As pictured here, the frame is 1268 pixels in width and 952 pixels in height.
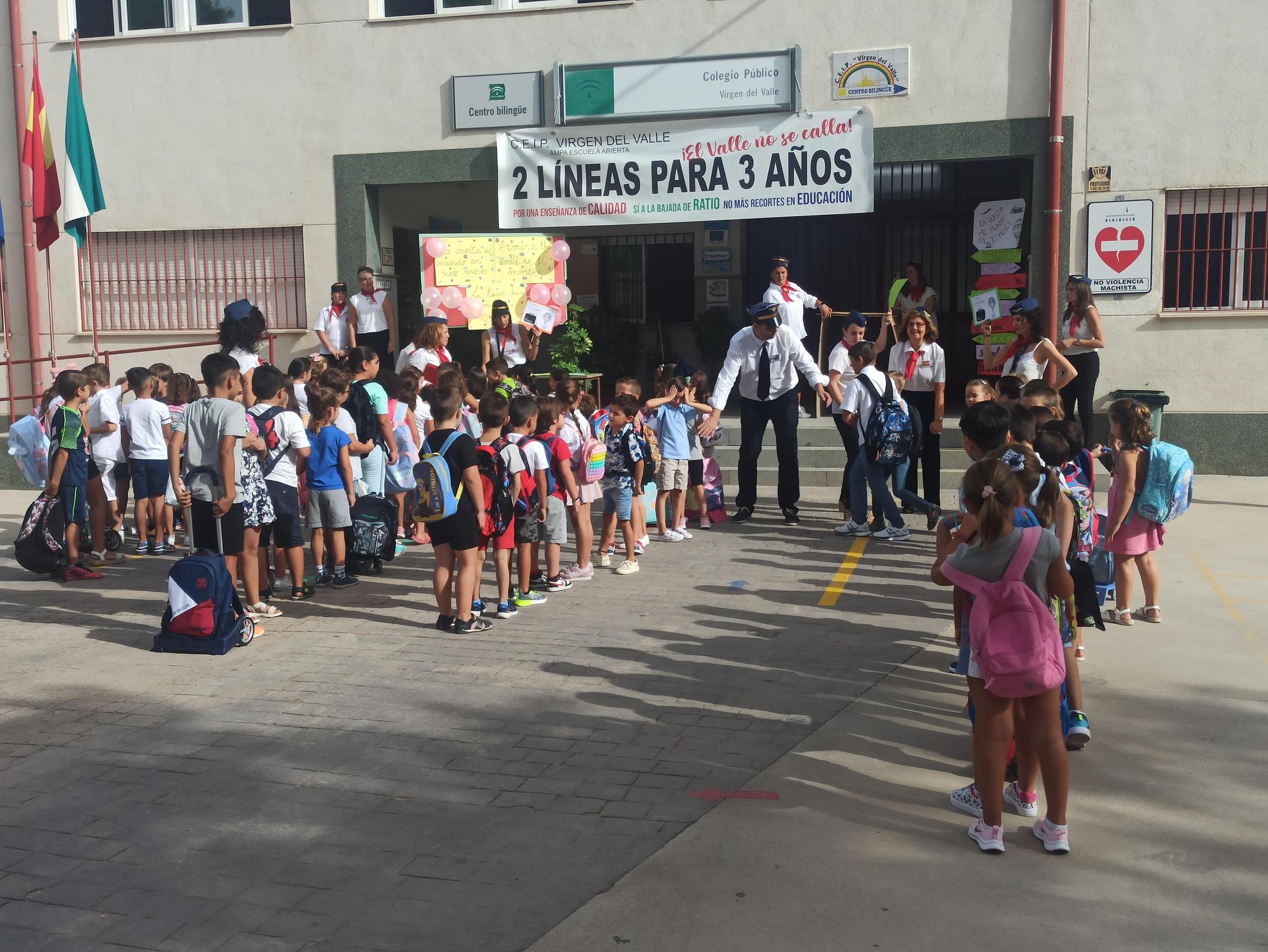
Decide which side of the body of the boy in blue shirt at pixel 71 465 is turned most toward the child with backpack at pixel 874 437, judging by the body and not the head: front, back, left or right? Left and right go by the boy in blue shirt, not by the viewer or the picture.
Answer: front

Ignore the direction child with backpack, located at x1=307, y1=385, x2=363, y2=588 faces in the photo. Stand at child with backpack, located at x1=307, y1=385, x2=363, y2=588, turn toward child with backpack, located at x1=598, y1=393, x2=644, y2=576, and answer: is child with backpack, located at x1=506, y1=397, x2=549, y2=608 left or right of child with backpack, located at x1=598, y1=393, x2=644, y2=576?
right

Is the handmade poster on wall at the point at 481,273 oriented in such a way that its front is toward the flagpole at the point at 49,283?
no

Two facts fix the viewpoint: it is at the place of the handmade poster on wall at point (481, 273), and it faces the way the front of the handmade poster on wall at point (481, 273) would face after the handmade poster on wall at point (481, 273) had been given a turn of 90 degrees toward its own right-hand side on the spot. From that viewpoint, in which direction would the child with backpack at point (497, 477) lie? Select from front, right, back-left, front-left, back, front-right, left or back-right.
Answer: left

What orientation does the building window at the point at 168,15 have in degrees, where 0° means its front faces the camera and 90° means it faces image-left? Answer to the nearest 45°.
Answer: approximately 0°

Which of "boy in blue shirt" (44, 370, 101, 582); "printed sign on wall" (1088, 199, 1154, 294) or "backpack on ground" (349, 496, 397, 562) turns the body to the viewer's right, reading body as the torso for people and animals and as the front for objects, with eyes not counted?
the boy in blue shirt

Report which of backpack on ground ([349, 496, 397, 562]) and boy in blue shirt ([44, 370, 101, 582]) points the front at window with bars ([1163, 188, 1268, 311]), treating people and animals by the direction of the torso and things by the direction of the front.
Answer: the boy in blue shirt

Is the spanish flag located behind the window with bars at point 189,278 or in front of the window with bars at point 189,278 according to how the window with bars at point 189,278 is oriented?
in front

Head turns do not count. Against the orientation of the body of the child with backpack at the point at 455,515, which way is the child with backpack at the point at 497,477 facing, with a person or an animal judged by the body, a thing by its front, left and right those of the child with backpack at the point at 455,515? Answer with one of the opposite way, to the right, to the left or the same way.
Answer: the same way

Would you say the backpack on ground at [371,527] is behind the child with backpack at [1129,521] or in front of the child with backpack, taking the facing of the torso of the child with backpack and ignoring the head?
in front

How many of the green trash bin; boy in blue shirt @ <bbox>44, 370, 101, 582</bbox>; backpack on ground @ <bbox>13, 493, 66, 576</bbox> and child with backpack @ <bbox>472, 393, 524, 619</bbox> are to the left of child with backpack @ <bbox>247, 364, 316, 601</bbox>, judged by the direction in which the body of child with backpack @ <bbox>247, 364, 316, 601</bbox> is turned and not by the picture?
2

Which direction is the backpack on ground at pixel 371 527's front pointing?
toward the camera

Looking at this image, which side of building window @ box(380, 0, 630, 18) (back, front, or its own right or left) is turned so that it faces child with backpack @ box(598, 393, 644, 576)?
front

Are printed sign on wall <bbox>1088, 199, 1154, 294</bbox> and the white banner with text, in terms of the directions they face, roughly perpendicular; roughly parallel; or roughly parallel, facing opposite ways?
roughly parallel

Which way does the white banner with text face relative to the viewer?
toward the camera

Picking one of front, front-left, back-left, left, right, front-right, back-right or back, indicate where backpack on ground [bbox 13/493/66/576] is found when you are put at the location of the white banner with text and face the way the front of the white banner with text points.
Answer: front-right

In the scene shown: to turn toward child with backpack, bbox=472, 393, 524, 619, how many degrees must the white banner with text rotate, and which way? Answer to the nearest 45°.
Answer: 0° — it already faces them

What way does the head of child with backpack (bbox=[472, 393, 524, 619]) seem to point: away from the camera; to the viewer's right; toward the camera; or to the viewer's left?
away from the camera

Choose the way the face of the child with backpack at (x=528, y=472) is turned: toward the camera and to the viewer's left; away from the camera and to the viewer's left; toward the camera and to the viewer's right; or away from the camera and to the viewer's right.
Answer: away from the camera and to the viewer's right
